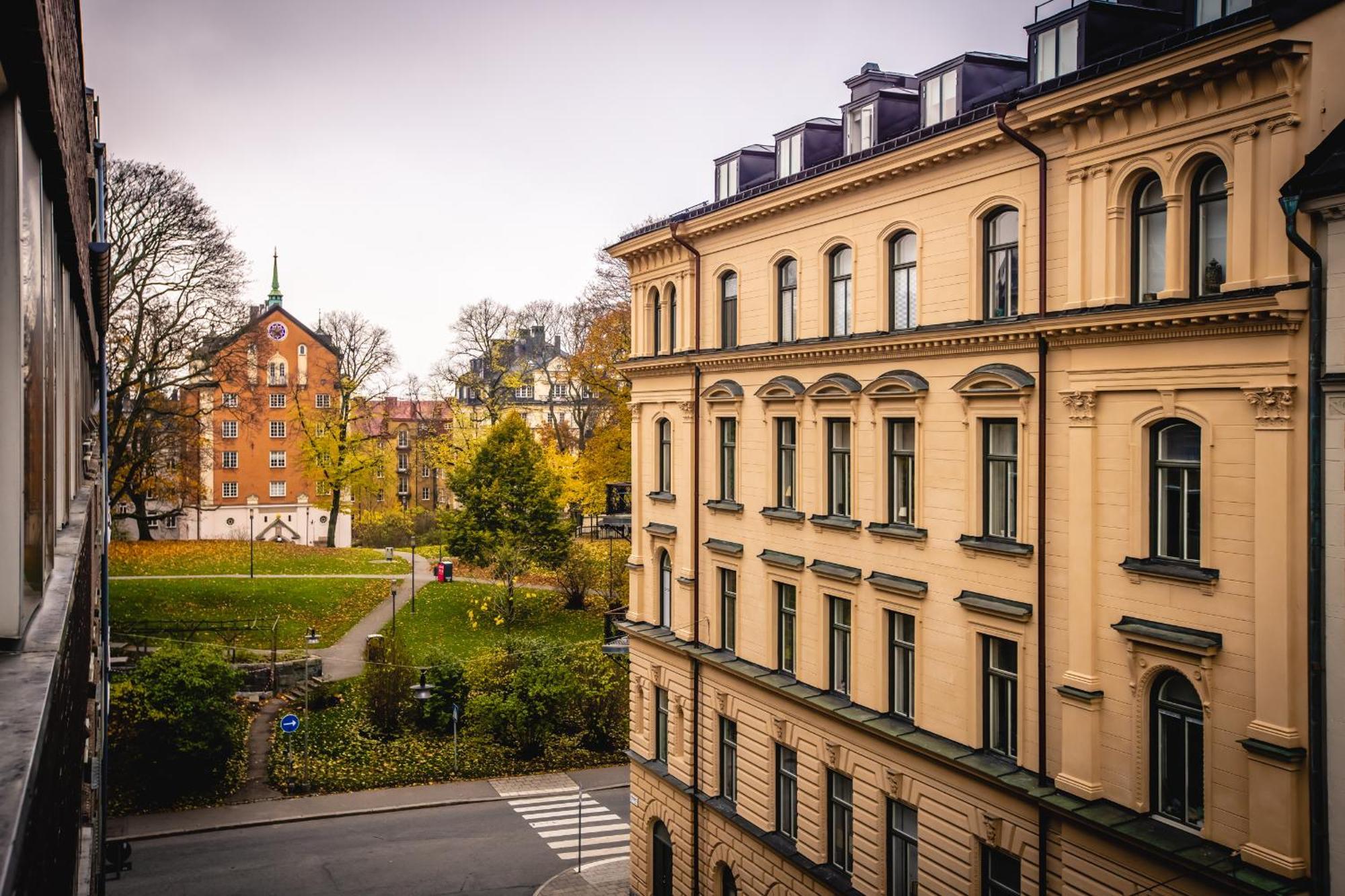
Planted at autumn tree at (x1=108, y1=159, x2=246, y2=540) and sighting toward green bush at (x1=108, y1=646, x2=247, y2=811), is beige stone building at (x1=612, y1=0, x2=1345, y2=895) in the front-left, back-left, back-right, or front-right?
front-left

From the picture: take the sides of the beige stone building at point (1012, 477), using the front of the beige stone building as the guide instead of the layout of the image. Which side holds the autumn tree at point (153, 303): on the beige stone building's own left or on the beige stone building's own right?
on the beige stone building's own right

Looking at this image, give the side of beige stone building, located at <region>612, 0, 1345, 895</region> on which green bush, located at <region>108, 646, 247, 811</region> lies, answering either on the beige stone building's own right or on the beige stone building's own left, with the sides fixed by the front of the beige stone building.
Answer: on the beige stone building's own right

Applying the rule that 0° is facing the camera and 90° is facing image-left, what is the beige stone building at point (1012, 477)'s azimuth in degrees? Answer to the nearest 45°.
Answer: approximately 45°
